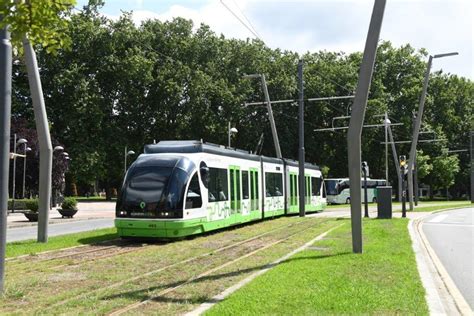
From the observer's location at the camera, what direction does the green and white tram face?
facing the viewer and to the left of the viewer

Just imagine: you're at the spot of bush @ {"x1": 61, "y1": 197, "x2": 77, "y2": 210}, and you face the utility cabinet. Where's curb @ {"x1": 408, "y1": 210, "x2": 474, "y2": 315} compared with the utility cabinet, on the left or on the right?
right

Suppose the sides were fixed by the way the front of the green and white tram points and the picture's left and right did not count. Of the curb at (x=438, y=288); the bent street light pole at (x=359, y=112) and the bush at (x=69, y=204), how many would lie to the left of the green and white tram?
2

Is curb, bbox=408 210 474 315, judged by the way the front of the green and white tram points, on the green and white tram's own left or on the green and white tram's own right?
on the green and white tram's own left

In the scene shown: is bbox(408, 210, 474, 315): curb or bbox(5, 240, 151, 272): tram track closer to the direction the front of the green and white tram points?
the tram track

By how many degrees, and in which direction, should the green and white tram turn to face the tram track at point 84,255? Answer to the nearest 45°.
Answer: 0° — it already faces it

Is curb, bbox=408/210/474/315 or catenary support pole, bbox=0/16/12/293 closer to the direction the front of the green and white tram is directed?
the catenary support pole

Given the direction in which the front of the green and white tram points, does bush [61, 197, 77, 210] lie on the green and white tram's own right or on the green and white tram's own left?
on the green and white tram's own right

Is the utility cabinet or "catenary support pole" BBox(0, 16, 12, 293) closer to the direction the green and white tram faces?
the catenary support pole

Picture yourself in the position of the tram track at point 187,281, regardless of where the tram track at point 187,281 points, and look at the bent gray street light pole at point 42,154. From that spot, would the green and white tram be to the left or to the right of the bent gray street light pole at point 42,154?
right

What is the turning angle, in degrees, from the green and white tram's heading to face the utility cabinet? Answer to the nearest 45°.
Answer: approximately 180°

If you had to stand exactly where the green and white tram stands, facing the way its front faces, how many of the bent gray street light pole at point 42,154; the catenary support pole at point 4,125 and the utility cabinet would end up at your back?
1

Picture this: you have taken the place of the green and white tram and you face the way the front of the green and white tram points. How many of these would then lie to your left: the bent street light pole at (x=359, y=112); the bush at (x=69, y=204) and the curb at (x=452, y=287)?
2

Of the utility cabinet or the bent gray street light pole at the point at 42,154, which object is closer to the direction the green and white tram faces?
the bent gray street light pole

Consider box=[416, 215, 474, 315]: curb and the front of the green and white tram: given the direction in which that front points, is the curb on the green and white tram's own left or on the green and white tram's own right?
on the green and white tram's own left

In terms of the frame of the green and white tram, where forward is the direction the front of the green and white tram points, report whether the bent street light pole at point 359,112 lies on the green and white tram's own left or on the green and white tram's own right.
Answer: on the green and white tram's own left
